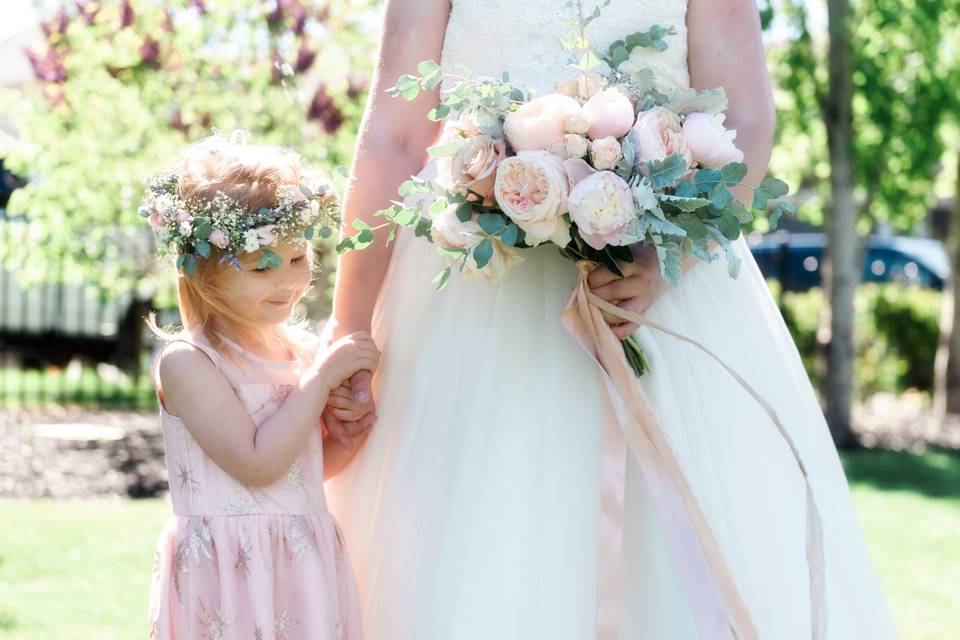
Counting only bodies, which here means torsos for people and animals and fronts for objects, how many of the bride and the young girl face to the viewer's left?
0

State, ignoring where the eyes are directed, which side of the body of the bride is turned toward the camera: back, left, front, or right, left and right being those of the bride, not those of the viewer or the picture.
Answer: front

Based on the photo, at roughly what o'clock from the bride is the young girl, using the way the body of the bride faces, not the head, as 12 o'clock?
The young girl is roughly at 3 o'clock from the bride.

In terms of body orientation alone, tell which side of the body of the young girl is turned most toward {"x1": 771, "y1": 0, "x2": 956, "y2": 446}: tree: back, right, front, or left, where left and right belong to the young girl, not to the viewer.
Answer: left

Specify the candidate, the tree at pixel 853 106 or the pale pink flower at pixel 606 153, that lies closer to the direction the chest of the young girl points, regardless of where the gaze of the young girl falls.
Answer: the pale pink flower

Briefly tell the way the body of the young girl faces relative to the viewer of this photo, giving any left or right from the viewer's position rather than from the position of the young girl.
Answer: facing the viewer and to the right of the viewer

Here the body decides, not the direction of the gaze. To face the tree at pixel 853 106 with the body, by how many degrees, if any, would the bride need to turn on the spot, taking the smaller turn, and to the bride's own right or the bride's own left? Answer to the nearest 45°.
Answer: approximately 180°

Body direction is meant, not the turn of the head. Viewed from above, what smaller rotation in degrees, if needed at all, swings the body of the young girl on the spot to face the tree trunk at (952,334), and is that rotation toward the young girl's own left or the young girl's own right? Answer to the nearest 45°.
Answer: approximately 90° to the young girl's own left
